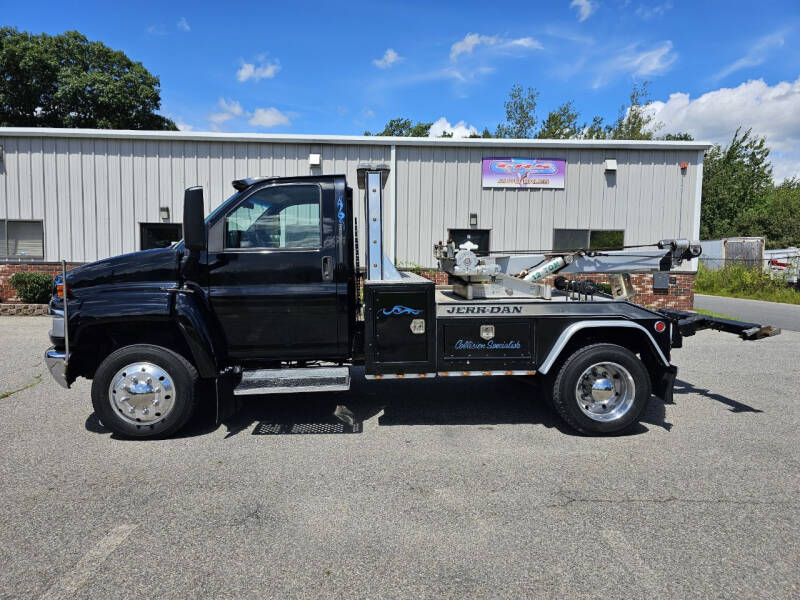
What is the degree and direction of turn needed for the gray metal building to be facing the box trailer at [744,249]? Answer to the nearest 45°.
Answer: approximately 135° to its left

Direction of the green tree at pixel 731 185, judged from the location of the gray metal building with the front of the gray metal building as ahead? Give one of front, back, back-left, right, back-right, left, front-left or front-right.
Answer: back-left

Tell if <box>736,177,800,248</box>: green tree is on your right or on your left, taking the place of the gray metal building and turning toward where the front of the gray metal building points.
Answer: on your left

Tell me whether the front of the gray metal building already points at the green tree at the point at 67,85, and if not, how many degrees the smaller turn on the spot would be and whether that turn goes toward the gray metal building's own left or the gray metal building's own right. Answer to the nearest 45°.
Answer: approximately 135° to the gray metal building's own right

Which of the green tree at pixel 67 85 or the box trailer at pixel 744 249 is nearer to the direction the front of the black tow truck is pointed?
the green tree

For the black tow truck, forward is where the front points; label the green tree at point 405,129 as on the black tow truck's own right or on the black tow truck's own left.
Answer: on the black tow truck's own right

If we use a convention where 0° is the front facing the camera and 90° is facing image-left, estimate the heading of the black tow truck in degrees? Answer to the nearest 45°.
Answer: approximately 90°

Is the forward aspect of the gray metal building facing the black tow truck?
yes

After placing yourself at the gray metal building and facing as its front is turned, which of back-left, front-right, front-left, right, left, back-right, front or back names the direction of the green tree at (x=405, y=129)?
back

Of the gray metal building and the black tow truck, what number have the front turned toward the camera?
1

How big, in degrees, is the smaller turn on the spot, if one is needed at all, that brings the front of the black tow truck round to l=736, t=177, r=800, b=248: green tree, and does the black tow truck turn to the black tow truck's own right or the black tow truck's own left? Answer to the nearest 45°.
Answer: approximately 135° to the black tow truck's own right

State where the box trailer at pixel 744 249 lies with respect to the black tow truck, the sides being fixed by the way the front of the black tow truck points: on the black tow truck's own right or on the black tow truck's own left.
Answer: on the black tow truck's own right

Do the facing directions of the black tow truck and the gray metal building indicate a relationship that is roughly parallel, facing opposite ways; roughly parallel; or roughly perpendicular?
roughly perpendicular

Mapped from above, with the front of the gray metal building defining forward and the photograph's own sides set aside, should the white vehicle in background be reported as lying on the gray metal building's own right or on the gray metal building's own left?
on the gray metal building's own left
